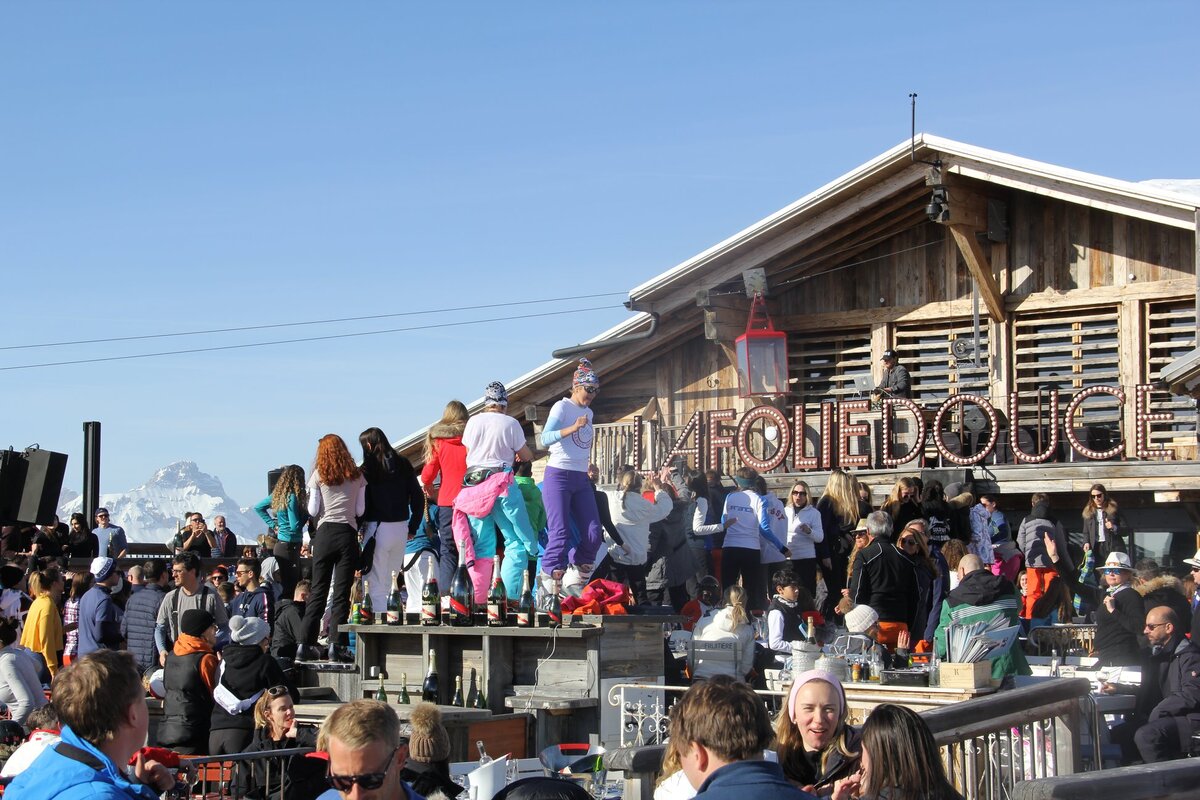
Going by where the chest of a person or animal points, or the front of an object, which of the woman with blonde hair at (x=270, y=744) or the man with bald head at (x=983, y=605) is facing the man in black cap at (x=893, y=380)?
the man with bald head

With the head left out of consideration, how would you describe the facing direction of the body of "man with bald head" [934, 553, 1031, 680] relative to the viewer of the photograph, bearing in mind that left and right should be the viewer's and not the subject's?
facing away from the viewer

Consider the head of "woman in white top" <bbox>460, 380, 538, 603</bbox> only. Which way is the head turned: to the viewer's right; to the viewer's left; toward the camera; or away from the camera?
away from the camera

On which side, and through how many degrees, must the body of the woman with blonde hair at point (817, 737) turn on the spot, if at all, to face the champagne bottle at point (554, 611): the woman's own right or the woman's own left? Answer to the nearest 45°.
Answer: approximately 180°

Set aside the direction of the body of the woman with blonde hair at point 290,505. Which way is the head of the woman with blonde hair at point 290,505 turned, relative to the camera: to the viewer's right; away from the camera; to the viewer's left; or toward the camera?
away from the camera

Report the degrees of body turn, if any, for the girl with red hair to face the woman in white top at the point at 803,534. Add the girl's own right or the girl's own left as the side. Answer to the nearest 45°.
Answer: approximately 45° to the girl's own right

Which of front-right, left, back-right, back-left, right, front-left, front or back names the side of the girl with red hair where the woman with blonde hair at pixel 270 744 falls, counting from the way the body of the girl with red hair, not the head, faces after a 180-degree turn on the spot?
front

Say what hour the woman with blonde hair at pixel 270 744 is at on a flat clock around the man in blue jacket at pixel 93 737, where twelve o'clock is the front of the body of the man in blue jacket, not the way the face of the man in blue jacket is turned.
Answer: The woman with blonde hair is roughly at 11 o'clock from the man in blue jacket.

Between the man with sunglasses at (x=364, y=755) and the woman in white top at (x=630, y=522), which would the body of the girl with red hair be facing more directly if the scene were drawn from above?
the woman in white top

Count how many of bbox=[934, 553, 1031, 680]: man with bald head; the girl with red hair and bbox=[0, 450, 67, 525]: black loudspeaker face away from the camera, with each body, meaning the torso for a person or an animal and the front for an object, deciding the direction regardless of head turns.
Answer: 2

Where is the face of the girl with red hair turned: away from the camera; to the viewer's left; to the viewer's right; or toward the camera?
away from the camera

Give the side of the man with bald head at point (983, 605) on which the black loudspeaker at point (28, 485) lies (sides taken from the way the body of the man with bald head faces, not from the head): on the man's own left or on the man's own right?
on the man's own left

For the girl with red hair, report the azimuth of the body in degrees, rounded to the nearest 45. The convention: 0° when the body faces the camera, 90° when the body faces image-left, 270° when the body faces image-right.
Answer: approximately 180°
